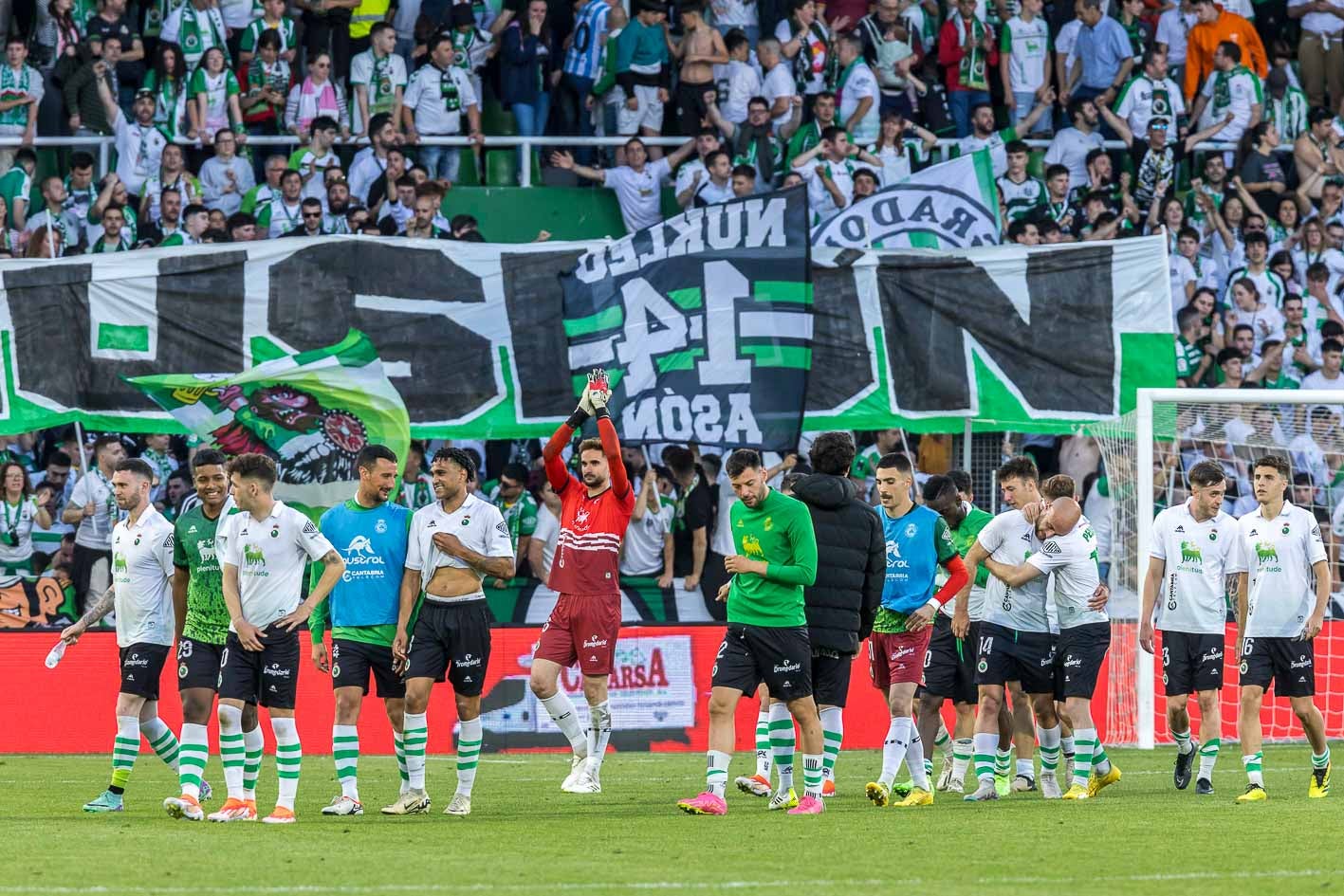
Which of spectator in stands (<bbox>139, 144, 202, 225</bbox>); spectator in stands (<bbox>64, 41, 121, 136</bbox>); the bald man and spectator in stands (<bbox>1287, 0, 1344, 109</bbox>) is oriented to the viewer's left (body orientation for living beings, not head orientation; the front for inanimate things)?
the bald man

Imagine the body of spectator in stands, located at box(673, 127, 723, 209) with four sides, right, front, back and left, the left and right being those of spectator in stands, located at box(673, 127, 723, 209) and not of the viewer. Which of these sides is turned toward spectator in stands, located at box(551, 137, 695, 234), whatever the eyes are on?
right

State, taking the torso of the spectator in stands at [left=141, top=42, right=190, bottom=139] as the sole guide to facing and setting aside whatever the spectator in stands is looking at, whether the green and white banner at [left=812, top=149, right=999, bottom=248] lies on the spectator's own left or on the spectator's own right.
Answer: on the spectator's own left

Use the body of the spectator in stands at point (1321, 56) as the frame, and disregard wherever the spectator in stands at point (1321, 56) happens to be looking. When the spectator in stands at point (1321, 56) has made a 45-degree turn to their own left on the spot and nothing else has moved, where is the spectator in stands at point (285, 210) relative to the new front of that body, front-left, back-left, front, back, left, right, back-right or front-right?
right

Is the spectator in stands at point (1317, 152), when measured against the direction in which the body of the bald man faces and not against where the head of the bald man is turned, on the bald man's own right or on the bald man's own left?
on the bald man's own right

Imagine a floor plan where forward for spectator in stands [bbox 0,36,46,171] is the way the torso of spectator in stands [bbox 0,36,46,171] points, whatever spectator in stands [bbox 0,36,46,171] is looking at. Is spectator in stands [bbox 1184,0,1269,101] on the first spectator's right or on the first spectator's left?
on the first spectator's left

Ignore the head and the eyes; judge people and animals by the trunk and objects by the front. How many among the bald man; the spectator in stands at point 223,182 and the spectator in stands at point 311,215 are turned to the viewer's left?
1

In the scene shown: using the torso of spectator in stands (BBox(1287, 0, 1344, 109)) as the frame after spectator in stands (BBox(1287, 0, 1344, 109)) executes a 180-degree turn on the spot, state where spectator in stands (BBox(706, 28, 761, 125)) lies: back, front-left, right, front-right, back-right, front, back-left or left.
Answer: back-left

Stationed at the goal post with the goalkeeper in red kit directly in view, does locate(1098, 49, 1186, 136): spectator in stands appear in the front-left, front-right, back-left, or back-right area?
back-right
